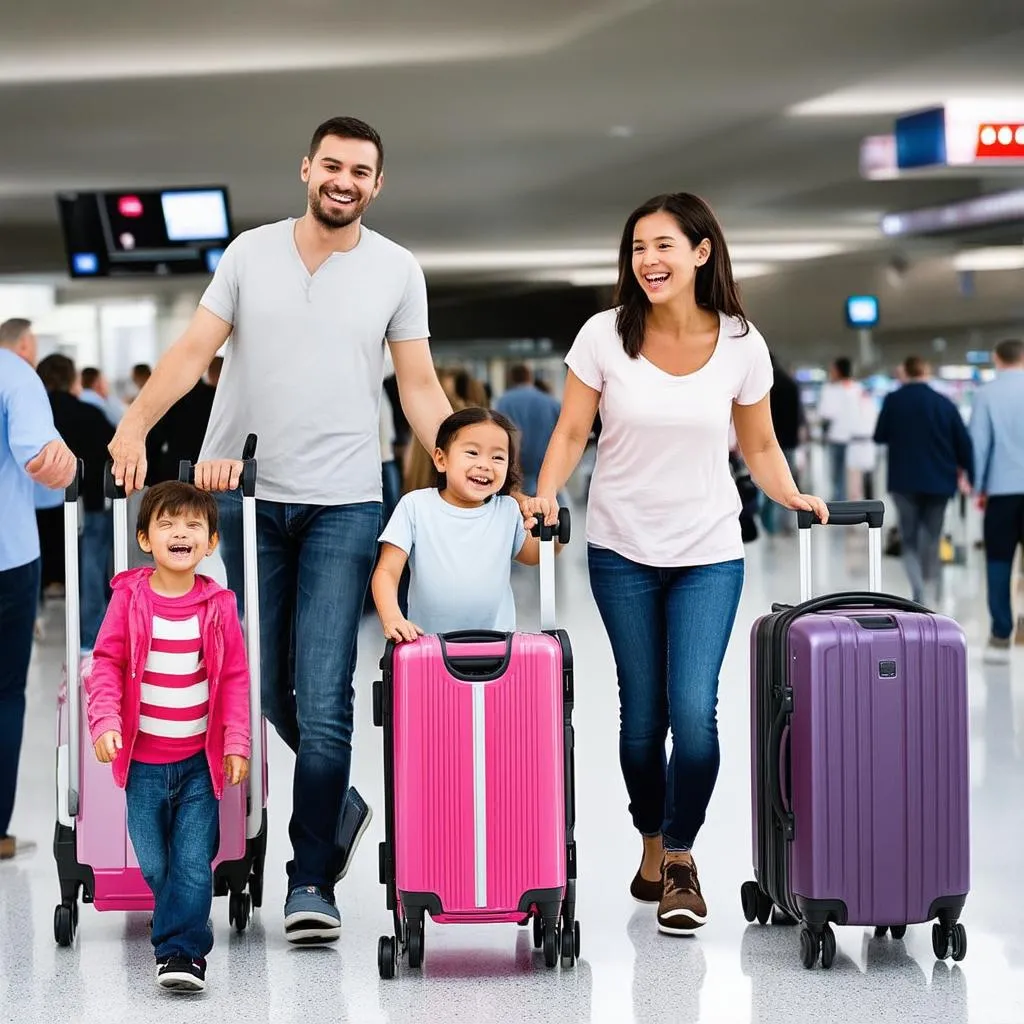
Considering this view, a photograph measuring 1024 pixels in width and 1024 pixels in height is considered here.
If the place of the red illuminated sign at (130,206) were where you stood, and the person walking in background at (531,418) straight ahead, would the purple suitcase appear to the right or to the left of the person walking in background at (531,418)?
right

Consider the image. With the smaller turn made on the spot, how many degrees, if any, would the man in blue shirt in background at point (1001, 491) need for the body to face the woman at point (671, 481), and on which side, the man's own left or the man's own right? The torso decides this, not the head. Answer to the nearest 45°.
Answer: approximately 180°

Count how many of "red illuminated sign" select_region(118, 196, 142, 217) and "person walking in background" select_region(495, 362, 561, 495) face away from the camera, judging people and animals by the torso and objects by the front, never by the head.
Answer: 1

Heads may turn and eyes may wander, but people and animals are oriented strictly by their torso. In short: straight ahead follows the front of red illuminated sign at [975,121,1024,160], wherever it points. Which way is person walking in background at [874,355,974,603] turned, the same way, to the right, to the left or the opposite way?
the opposite way

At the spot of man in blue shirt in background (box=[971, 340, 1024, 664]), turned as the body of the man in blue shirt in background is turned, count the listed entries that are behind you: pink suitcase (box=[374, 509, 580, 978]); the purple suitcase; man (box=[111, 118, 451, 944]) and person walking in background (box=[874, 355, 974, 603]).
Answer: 3

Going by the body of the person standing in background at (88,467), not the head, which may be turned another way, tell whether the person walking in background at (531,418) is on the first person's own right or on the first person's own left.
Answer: on the first person's own right

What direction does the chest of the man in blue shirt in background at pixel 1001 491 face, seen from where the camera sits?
away from the camera

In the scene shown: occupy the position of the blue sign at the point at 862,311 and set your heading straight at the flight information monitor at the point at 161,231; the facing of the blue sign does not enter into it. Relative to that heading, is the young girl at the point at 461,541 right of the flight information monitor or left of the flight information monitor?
left

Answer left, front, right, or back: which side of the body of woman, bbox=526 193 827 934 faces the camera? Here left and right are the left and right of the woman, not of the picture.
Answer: front

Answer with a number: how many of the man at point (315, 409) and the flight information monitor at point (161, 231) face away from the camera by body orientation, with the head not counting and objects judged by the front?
0

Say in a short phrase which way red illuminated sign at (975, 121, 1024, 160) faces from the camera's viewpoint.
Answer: facing the viewer

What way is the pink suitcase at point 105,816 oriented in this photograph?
toward the camera

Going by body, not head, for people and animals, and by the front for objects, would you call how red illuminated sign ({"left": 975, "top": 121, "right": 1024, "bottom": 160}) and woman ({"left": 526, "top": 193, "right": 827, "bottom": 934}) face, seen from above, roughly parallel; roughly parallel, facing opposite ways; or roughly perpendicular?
roughly parallel

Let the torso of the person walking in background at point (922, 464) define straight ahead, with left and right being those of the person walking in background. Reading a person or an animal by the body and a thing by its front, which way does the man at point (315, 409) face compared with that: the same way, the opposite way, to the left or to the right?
the opposite way

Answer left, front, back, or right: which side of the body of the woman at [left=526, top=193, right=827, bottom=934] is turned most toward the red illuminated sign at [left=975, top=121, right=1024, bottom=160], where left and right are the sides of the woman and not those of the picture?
back
